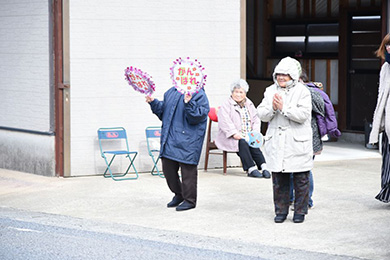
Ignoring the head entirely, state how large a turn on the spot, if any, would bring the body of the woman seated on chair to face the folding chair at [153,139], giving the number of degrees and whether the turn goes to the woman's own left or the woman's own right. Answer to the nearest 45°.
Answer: approximately 135° to the woman's own right

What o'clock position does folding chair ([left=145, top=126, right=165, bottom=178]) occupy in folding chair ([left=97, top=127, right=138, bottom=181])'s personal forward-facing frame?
folding chair ([left=145, top=126, right=165, bottom=178]) is roughly at 10 o'clock from folding chair ([left=97, top=127, right=138, bottom=181]).

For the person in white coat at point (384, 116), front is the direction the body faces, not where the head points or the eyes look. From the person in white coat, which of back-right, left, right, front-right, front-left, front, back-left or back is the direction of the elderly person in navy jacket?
back-right

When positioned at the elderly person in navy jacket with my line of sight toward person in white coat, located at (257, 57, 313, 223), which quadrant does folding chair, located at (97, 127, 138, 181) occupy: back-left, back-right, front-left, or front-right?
back-left

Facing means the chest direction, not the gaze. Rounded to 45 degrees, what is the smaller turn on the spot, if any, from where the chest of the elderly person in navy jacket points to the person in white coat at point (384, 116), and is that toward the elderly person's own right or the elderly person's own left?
approximately 135° to the elderly person's own left

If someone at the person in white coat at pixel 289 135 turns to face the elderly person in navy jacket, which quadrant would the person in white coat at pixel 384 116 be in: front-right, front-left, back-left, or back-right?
back-right

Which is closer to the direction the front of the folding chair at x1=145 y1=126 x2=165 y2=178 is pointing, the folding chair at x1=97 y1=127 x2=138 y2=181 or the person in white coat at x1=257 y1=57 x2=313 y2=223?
the person in white coat
